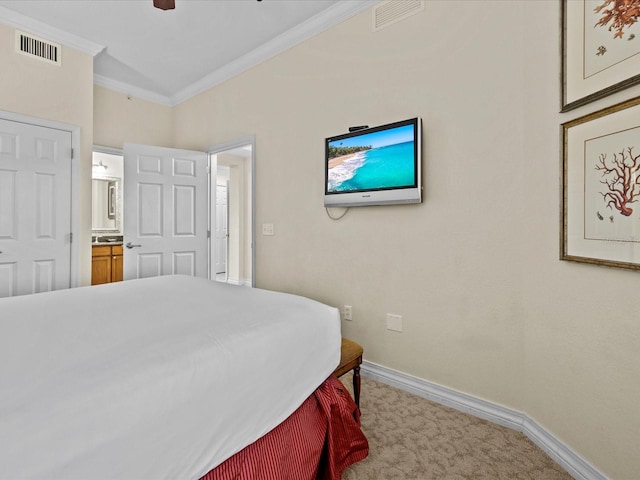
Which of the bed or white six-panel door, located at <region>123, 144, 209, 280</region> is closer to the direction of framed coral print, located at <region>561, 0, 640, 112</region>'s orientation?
the bed

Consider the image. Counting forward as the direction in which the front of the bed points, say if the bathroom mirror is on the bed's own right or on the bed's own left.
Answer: on the bed's own left

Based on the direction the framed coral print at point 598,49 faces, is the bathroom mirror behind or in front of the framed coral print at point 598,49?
in front

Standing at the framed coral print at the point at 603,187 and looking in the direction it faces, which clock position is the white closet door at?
The white closet door is roughly at 1 o'clock from the framed coral print.

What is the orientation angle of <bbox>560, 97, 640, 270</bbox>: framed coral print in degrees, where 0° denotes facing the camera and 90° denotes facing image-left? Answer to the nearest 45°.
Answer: approximately 45°

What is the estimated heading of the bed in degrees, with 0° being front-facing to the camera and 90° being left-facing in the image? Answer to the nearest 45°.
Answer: approximately 225°

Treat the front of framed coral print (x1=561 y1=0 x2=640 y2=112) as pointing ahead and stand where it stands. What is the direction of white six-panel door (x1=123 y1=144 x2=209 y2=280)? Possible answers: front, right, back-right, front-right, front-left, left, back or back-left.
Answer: front-right

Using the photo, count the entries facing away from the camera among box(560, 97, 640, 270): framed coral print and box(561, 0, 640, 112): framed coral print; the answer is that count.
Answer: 0

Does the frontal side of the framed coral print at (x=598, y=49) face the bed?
yes
